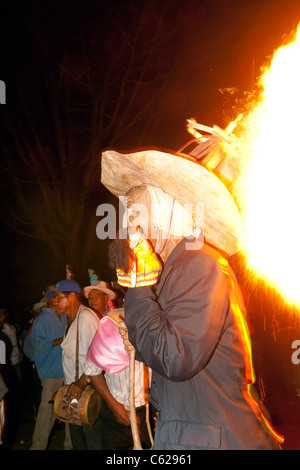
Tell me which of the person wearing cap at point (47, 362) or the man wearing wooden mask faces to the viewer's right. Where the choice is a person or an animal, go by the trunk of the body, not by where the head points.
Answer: the person wearing cap

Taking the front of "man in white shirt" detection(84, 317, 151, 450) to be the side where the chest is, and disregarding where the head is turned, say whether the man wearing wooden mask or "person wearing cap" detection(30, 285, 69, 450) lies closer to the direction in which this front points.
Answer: the man wearing wooden mask

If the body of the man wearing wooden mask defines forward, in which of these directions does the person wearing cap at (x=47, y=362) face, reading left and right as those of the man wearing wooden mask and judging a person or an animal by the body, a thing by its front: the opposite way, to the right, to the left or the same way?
the opposite way

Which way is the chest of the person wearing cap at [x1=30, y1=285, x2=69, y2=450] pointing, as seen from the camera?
to the viewer's right

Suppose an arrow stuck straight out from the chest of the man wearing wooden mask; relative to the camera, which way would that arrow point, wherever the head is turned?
to the viewer's left

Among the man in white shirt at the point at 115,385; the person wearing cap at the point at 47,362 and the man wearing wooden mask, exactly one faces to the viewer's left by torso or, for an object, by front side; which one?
the man wearing wooden mask

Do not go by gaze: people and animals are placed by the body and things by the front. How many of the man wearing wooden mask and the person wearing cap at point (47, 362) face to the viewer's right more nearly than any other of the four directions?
1

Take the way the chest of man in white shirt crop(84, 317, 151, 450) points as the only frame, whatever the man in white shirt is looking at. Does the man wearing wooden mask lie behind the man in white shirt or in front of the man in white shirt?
in front
